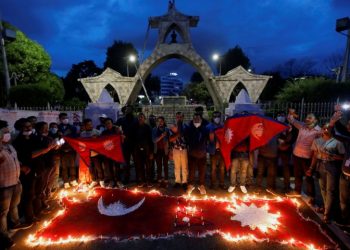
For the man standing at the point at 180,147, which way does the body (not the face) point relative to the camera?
toward the camera

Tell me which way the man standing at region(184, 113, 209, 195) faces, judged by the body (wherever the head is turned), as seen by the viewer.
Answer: toward the camera

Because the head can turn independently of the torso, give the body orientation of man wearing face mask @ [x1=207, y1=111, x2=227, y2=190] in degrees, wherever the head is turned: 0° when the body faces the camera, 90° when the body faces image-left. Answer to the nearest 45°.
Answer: approximately 0°

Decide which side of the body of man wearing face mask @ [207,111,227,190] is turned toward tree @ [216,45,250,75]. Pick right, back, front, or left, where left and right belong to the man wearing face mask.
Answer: back

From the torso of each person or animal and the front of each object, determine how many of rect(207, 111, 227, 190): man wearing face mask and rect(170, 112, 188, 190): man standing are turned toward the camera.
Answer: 2

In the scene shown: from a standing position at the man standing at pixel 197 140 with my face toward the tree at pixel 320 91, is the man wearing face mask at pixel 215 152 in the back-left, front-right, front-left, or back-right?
front-right

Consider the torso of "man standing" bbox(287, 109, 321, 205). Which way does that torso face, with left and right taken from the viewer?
facing the viewer and to the left of the viewer

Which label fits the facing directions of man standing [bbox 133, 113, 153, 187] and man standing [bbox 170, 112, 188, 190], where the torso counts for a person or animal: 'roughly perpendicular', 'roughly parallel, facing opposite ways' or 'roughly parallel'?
roughly parallel

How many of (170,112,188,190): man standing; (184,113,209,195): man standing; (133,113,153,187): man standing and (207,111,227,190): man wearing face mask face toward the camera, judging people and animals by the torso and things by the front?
4

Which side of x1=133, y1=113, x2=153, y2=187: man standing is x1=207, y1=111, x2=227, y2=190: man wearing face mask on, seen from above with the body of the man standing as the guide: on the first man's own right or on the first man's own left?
on the first man's own left

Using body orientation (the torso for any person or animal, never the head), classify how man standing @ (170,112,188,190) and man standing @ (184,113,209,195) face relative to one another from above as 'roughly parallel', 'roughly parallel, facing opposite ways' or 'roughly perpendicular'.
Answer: roughly parallel
